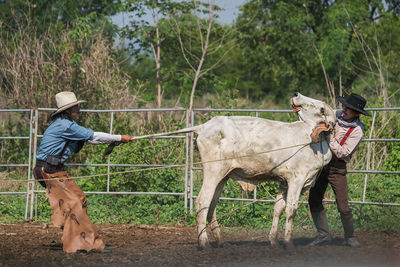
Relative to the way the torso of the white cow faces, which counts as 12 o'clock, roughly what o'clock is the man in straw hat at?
The man in straw hat is roughly at 6 o'clock from the white cow.

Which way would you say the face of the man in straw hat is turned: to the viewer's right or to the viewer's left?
to the viewer's right

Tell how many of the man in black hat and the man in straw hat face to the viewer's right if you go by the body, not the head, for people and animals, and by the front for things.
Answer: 1

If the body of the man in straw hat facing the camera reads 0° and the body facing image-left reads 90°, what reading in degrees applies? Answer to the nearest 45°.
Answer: approximately 270°

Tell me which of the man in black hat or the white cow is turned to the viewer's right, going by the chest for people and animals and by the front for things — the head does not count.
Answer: the white cow

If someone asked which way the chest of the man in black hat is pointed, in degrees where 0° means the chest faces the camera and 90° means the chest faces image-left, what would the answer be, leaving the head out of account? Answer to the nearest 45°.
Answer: approximately 45°

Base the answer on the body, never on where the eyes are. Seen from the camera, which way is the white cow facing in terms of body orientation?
to the viewer's right

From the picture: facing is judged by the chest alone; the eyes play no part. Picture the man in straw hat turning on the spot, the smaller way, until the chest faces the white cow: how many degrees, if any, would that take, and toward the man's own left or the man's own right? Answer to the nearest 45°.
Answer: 0° — they already face it

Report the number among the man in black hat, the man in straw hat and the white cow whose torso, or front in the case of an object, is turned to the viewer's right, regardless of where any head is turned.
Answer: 2

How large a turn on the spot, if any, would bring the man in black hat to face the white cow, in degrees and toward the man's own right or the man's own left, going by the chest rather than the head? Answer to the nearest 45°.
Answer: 0° — they already face it

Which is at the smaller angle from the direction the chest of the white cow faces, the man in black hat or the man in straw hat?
the man in black hat
